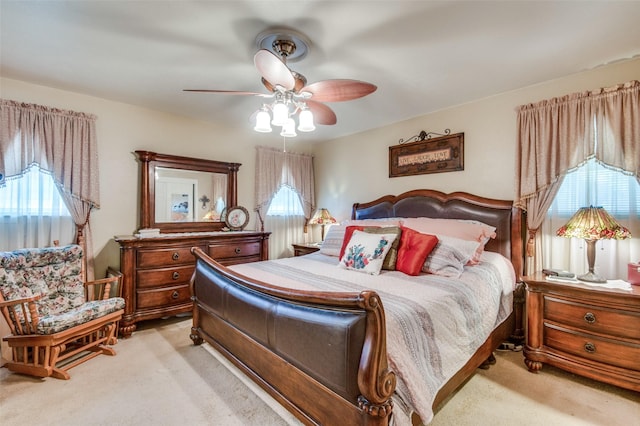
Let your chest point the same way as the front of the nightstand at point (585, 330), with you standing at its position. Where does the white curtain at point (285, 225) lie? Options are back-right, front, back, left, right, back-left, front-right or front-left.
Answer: front-right

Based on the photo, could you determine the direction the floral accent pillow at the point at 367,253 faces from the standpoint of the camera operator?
facing the viewer and to the left of the viewer

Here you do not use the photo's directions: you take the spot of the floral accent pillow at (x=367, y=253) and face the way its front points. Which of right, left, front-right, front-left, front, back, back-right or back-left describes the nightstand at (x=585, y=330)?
back-left

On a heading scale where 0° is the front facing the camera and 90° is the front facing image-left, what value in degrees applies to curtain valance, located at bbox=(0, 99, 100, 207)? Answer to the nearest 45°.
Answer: approximately 315°

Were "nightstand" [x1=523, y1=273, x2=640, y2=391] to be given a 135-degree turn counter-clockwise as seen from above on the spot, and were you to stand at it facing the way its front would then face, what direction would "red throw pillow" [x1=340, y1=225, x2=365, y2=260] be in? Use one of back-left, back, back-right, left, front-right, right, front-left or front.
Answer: back

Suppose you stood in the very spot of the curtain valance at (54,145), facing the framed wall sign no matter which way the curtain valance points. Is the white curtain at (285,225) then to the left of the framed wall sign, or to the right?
left

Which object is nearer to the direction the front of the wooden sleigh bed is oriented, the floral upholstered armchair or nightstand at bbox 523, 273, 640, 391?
the floral upholstered armchair

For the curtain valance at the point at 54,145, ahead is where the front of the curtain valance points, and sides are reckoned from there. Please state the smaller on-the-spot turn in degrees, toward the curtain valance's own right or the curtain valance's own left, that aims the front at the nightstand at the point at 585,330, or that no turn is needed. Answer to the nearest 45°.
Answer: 0° — it already faces it

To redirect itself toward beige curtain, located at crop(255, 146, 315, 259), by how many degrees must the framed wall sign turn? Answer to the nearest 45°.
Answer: approximately 45° to its right

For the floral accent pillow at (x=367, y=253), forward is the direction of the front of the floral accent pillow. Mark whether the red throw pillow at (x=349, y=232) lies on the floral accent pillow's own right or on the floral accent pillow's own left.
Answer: on the floral accent pillow's own right

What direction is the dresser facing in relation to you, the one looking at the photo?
facing the viewer and to the right of the viewer

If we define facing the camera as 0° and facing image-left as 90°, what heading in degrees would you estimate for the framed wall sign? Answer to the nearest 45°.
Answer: approximately 45°
